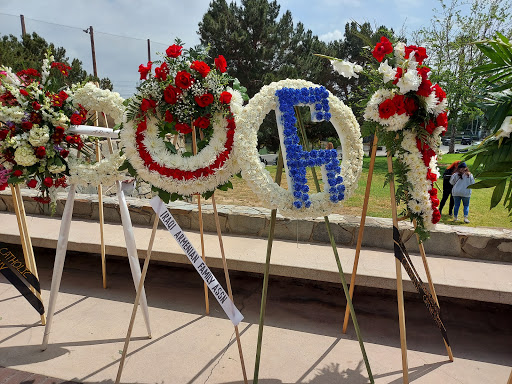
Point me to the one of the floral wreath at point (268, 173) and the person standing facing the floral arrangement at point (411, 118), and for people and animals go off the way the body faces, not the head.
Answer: the person standing

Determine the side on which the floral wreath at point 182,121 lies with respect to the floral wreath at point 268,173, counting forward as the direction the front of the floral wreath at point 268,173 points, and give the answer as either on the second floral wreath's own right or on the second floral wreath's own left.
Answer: on the second floral wreath's own right

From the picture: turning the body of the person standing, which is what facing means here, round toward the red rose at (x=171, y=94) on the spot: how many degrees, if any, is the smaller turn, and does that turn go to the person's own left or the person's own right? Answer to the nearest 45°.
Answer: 0° — they already face it

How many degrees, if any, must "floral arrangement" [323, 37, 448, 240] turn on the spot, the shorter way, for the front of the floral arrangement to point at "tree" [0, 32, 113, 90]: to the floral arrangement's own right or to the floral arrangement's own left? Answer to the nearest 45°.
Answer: approximately 180°

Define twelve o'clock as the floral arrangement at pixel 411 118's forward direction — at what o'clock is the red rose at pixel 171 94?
The red rose is roughly at 4 o'clock from the floral arrangement.

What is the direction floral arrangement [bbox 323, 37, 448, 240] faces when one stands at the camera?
facing the viewer and to the right of the viewer

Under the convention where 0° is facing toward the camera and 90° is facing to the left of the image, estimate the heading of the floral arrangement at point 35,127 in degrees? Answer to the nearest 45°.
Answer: approximately 0°

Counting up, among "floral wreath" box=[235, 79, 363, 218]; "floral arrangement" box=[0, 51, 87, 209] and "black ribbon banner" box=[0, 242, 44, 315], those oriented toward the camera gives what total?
3
